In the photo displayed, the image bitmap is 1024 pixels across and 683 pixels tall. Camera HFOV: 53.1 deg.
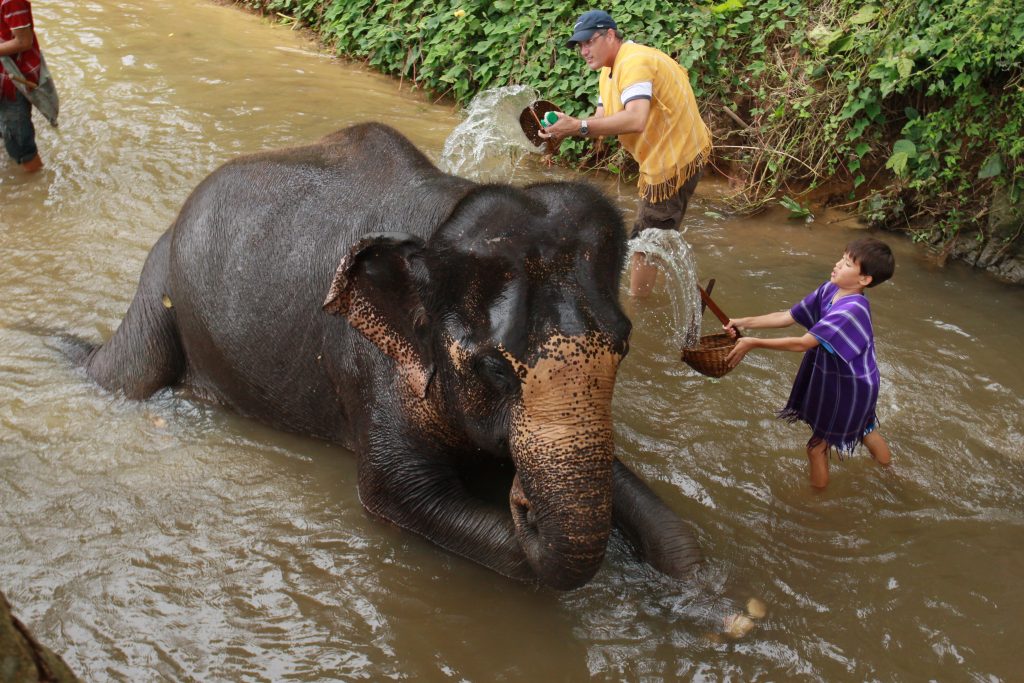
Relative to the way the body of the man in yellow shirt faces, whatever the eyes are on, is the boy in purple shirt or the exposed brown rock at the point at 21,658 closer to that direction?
the exposed brown rock

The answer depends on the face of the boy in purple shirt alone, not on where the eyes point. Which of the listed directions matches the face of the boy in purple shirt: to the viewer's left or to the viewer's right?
to the viewer's left

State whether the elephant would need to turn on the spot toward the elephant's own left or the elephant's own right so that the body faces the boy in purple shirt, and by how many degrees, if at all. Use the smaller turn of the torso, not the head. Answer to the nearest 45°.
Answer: approximately 45° to the elephant's own left

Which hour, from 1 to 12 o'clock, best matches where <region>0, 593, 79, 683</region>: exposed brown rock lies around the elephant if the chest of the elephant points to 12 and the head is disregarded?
The exposed brown rock is roughly at 2 o'clock from the elephant.

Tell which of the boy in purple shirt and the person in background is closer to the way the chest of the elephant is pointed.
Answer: the boy in purple shirt

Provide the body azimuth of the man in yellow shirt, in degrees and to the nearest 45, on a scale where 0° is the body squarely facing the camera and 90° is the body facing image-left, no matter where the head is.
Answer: approximately 90°

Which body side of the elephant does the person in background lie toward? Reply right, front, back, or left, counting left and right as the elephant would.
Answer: back

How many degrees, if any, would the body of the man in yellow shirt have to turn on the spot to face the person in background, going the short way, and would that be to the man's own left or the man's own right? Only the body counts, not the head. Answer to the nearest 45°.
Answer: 0° — they already face them

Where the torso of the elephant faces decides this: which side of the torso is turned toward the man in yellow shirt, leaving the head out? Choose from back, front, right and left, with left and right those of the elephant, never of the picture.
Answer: left

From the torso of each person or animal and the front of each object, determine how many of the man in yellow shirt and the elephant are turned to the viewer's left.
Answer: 1
